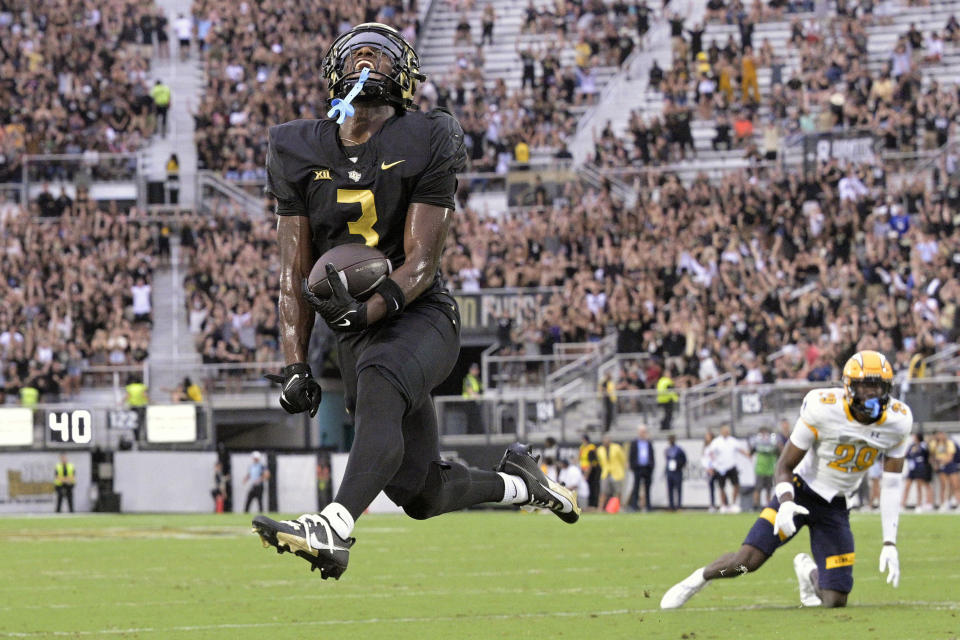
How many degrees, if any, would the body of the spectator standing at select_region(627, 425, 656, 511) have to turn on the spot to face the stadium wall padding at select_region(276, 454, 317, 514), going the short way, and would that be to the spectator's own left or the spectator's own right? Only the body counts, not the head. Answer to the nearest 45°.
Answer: approximately 90° to the spectator's own right

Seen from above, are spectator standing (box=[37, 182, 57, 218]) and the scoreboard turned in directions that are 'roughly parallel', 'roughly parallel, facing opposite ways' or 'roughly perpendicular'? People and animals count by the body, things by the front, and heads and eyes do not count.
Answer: roughly parallel

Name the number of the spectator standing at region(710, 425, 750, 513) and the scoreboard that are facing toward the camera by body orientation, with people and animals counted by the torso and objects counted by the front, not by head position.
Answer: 2

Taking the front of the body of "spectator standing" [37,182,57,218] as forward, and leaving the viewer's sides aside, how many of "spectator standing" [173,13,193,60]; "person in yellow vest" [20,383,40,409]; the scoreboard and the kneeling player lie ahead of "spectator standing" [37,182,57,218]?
3

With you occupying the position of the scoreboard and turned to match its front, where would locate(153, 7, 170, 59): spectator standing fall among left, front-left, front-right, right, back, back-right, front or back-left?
back

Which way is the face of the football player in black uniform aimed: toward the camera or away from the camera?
toward the camera

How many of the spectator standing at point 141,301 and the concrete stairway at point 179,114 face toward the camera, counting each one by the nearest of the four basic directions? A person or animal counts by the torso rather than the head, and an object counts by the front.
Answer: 2

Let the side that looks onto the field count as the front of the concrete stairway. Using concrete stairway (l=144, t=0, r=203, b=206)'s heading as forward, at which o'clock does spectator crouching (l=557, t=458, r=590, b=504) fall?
The spectator crouching is roughly at 11 o'clock from the concrete stairway.

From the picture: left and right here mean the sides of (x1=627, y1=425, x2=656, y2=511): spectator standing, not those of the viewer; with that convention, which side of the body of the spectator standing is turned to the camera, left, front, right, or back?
front

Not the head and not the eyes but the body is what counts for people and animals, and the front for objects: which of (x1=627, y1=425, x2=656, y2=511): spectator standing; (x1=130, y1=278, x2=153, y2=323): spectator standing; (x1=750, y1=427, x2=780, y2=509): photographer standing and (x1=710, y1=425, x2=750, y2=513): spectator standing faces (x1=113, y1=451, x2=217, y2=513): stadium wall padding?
(x1=130, y1=278, x2=153, y2=323): spectator standing

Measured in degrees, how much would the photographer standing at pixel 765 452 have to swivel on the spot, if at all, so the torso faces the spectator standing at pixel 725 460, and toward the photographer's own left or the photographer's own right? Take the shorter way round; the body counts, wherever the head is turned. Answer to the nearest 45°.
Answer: approximately 90° to the photographer's own right

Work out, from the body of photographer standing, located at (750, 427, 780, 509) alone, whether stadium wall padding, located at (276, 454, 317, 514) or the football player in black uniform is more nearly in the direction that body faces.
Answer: the football player in black uniform

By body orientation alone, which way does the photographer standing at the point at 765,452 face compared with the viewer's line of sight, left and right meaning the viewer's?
facing the viewer

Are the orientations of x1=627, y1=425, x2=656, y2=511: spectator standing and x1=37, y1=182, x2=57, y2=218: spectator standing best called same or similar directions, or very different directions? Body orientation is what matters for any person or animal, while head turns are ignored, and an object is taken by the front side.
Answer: same or similar directions

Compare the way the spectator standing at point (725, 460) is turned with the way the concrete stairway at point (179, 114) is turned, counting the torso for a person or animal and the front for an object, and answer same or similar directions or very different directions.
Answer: same or similar directions

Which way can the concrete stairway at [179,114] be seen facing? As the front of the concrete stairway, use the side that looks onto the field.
toward the camera
